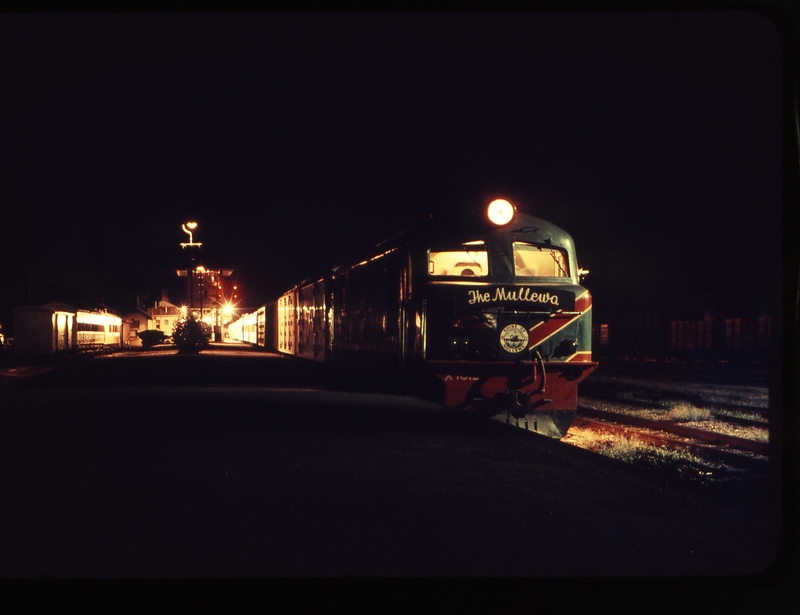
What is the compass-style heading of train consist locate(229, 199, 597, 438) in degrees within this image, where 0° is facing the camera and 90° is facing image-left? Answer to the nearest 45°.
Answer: approximately 315°

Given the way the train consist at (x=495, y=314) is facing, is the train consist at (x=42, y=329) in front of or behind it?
behind

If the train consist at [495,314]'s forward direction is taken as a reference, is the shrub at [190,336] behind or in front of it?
behind
